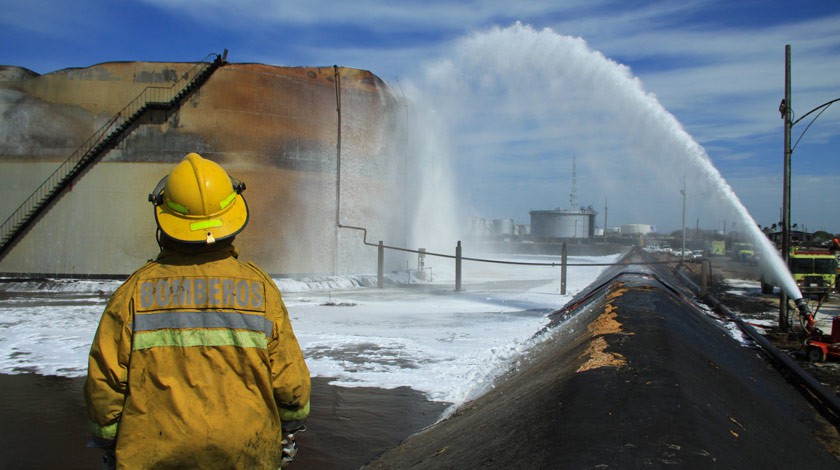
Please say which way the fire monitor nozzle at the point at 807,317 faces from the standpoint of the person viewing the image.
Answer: facing to the left of the viewer

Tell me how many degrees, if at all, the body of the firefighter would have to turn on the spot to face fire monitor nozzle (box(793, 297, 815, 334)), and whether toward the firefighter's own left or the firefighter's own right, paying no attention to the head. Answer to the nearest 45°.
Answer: approximately 45° to the firefighter's own right

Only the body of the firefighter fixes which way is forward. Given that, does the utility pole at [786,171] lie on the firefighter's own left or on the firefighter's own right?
on the firefighter's own right

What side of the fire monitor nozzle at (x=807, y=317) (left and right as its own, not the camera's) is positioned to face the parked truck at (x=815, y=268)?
right

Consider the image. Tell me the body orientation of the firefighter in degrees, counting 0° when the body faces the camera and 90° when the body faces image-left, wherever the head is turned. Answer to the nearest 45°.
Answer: approximately 180°

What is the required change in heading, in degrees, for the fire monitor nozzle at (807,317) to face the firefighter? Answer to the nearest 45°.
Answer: approximately 90° to its left

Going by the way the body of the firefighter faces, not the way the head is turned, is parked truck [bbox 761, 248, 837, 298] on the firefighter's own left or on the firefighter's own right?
on the firefighter's own right

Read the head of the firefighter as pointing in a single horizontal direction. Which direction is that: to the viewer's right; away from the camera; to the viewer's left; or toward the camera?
away from the camera
